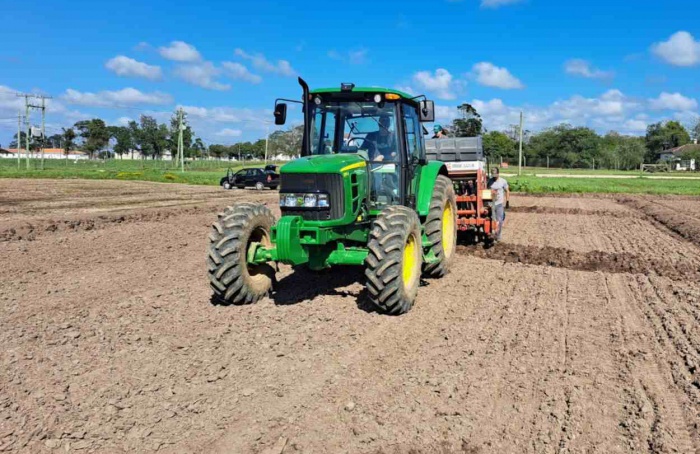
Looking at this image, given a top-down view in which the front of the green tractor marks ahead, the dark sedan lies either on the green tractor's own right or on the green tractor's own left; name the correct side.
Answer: on the green tractor's own right

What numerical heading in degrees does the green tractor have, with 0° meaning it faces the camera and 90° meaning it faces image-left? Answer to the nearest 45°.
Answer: approximately 45°

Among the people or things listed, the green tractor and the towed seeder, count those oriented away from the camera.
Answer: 0

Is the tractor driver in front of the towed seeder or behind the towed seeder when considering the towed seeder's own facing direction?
in front

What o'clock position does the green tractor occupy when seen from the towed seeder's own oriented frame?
The green tractor is roughly at 11 o'clock from the towed seeder.

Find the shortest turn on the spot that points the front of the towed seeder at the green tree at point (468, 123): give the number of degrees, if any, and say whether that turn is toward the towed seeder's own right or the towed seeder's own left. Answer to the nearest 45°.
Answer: approximately 135° to the towed seeder's own right

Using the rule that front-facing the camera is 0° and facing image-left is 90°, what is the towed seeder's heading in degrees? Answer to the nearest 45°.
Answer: approximately 45°

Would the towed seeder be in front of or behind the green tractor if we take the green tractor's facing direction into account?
behind
